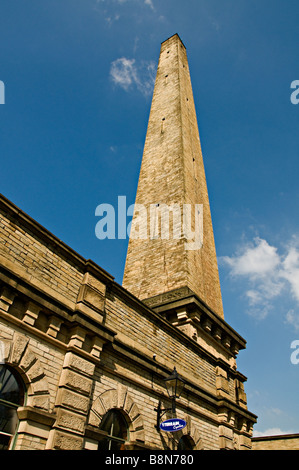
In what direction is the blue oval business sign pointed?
toward the camera

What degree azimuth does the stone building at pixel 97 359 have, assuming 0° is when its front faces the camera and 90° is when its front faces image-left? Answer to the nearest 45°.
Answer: approximately 315°
